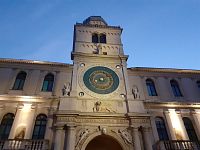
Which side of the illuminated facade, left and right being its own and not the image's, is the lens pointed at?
front
